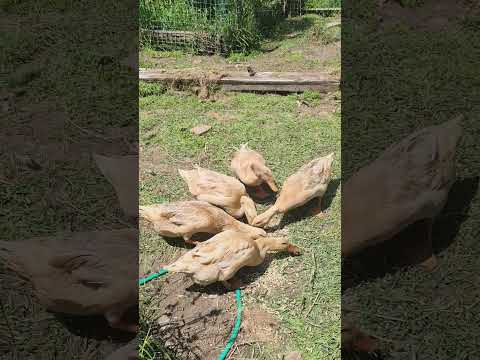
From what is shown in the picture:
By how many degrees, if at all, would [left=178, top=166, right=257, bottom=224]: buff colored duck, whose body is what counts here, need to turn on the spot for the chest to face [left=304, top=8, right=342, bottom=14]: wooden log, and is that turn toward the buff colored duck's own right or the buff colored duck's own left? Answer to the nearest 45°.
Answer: approximately 135° to the buff colored duck's own left

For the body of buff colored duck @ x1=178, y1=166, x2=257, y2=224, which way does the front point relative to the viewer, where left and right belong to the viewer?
facing the viewer and to the right of the viewer

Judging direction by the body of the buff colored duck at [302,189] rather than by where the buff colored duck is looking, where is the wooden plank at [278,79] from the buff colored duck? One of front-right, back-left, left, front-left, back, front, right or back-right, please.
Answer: back-right

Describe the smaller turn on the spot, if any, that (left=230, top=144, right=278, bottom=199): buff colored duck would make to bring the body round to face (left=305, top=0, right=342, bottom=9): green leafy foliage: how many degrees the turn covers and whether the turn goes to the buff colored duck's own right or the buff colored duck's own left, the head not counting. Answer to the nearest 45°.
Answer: approximately 135° to the buff colored duck's own left

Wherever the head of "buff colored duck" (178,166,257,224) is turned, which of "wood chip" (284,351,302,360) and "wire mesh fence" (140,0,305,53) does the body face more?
the wood chip

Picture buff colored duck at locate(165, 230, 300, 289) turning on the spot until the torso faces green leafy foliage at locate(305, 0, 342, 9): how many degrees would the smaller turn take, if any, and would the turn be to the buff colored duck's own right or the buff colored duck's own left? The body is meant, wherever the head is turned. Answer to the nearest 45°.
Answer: approximately 90° to the buff colored duck's own left

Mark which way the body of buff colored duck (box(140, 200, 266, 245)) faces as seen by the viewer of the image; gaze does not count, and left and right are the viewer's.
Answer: facing to the right of the viewer

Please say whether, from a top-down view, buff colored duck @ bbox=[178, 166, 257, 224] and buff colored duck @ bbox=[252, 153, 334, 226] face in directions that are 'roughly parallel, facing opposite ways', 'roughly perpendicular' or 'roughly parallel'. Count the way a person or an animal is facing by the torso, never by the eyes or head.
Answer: roughly perpendicular

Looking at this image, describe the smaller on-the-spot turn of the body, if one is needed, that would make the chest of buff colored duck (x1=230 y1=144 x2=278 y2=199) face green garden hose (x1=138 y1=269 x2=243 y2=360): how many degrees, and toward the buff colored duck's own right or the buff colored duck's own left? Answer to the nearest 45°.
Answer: approximately 45° to the buff colored duck's own right

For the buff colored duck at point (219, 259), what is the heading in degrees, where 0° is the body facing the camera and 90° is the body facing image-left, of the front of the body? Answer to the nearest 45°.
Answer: approximately 270°
